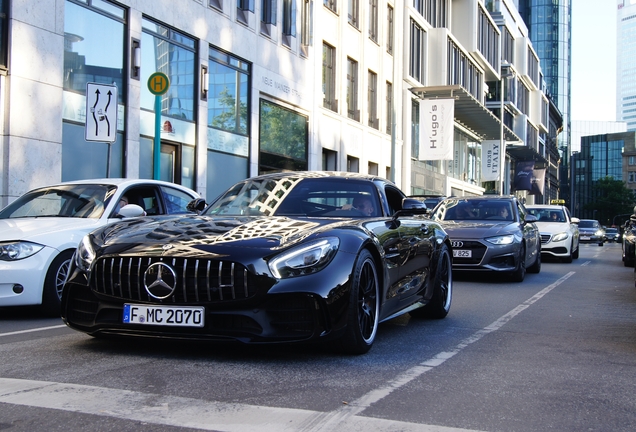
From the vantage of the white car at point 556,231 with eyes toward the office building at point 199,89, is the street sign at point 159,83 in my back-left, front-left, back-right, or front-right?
front-left

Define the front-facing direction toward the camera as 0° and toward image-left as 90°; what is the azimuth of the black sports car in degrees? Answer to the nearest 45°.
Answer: approximately 45°

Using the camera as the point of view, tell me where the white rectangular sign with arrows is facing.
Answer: facing the viewer

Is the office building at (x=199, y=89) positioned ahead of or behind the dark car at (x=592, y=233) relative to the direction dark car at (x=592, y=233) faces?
ahead

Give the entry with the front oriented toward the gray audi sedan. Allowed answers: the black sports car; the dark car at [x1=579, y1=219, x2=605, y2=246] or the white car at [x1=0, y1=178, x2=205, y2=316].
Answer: the dark car

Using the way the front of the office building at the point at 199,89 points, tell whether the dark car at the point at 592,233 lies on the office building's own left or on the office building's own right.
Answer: on the office building's own left

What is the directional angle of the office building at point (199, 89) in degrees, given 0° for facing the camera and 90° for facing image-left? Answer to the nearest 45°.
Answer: approximately 315°

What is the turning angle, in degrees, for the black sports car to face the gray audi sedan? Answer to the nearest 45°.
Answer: approximately 180°

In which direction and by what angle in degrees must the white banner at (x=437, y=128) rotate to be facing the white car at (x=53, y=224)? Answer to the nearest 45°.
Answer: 0° — it already faces it

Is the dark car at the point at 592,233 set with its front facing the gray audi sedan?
yes

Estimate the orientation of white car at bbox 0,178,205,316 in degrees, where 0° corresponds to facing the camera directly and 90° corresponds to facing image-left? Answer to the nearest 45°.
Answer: approximately 45°

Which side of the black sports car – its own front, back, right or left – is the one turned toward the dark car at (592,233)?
back

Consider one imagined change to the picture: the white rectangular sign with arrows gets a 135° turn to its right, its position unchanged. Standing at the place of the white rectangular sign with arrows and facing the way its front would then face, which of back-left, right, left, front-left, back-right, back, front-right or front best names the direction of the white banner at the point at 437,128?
right

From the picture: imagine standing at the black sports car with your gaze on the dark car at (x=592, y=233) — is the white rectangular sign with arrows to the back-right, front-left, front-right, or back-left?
front-left

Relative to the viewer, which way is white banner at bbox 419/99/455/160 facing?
toward the camera

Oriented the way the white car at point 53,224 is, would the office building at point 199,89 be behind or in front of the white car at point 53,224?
behind
